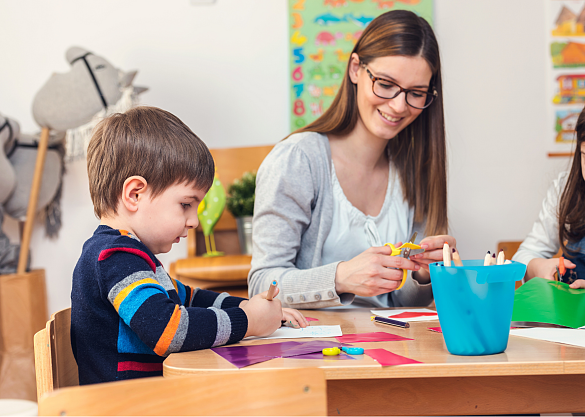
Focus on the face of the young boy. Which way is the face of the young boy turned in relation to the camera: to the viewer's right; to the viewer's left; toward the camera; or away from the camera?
to the viewer's right

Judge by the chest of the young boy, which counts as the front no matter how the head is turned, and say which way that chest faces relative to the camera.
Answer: to the viewer's right
